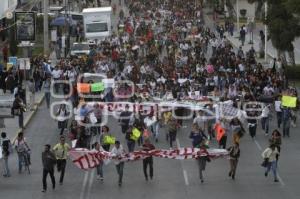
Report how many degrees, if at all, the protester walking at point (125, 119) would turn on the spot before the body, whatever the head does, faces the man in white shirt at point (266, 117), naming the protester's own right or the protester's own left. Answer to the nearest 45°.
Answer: approximately 90° to the protester's own left

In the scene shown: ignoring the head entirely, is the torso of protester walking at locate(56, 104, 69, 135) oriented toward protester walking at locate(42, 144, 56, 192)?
yes

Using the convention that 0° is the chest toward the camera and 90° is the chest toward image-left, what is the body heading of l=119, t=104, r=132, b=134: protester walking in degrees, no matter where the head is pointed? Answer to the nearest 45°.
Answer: approximately 0°

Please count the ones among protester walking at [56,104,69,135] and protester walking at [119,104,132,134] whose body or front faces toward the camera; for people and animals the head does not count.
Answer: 2

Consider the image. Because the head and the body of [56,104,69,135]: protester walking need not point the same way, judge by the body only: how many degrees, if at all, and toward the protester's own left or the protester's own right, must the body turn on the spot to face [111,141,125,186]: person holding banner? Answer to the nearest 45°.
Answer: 0° — they already face them

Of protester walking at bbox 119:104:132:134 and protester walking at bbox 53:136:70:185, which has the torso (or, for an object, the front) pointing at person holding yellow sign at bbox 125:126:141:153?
protester walking at bbox 119:104:132:134

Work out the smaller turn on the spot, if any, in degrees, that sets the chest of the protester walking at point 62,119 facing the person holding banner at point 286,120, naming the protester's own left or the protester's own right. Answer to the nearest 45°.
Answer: approximately 90° to the protester's own left

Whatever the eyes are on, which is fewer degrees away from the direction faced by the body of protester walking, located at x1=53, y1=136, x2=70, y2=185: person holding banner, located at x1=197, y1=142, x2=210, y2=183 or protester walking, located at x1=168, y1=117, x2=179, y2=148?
the person holding banner
